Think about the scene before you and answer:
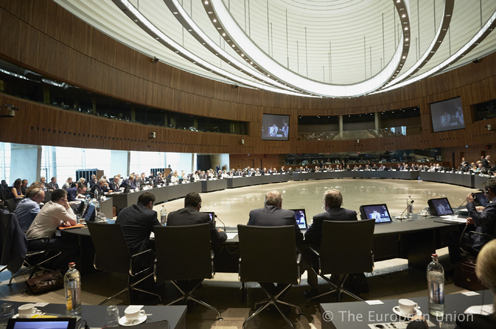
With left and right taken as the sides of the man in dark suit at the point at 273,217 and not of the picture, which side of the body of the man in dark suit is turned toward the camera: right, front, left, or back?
back

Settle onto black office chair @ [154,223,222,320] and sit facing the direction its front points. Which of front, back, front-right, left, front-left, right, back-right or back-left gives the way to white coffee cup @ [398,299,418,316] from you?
back-right

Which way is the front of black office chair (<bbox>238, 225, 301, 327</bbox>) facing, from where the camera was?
facing away from the viewer

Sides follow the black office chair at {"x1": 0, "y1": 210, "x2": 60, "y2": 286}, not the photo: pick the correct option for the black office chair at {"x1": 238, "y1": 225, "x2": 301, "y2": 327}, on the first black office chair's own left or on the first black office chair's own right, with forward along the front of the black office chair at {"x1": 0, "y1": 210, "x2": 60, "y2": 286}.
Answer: on the first black office chair's own right

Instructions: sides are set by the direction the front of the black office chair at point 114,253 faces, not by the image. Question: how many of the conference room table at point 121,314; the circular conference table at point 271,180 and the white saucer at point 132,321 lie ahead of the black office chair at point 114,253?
1

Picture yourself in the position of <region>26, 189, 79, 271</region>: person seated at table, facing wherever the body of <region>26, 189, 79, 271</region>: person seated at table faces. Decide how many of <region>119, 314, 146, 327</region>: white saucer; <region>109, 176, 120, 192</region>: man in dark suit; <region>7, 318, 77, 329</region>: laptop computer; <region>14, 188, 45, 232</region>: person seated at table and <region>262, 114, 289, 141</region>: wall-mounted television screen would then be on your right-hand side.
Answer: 2

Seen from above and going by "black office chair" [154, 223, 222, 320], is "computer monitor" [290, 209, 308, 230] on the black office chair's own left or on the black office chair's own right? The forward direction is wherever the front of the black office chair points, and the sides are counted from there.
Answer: on the black office chair's own right

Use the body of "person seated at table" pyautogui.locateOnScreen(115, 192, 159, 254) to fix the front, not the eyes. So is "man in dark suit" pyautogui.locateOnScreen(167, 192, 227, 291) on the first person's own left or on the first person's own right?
on the first person's own right

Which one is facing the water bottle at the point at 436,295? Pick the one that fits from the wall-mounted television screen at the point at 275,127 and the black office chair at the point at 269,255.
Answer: the wall-mounted television screen

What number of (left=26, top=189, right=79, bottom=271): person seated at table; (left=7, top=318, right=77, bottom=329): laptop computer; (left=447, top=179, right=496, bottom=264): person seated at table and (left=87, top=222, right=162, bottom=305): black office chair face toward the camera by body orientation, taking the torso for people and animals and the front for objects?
1

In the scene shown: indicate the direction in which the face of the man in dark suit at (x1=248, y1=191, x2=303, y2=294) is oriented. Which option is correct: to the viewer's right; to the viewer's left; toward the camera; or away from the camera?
away from the camera

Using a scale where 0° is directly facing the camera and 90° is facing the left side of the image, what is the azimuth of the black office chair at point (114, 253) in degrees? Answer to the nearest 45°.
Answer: approximately 225°

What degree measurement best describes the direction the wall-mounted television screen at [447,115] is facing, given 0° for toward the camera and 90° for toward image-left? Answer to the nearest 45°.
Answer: approximately 45°

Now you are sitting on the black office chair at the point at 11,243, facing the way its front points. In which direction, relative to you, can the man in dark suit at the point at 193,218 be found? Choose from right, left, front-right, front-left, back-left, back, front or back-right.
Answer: right

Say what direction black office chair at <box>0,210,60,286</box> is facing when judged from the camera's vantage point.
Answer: facing away from the viewer and to the right of the viewer

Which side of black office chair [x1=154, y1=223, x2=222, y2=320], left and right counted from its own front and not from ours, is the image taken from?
back

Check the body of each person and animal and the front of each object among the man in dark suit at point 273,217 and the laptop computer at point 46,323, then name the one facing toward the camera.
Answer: the laptop computer

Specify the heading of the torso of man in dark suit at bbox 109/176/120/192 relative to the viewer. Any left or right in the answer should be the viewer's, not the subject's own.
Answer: facing the viewer and to the right of the viewer
